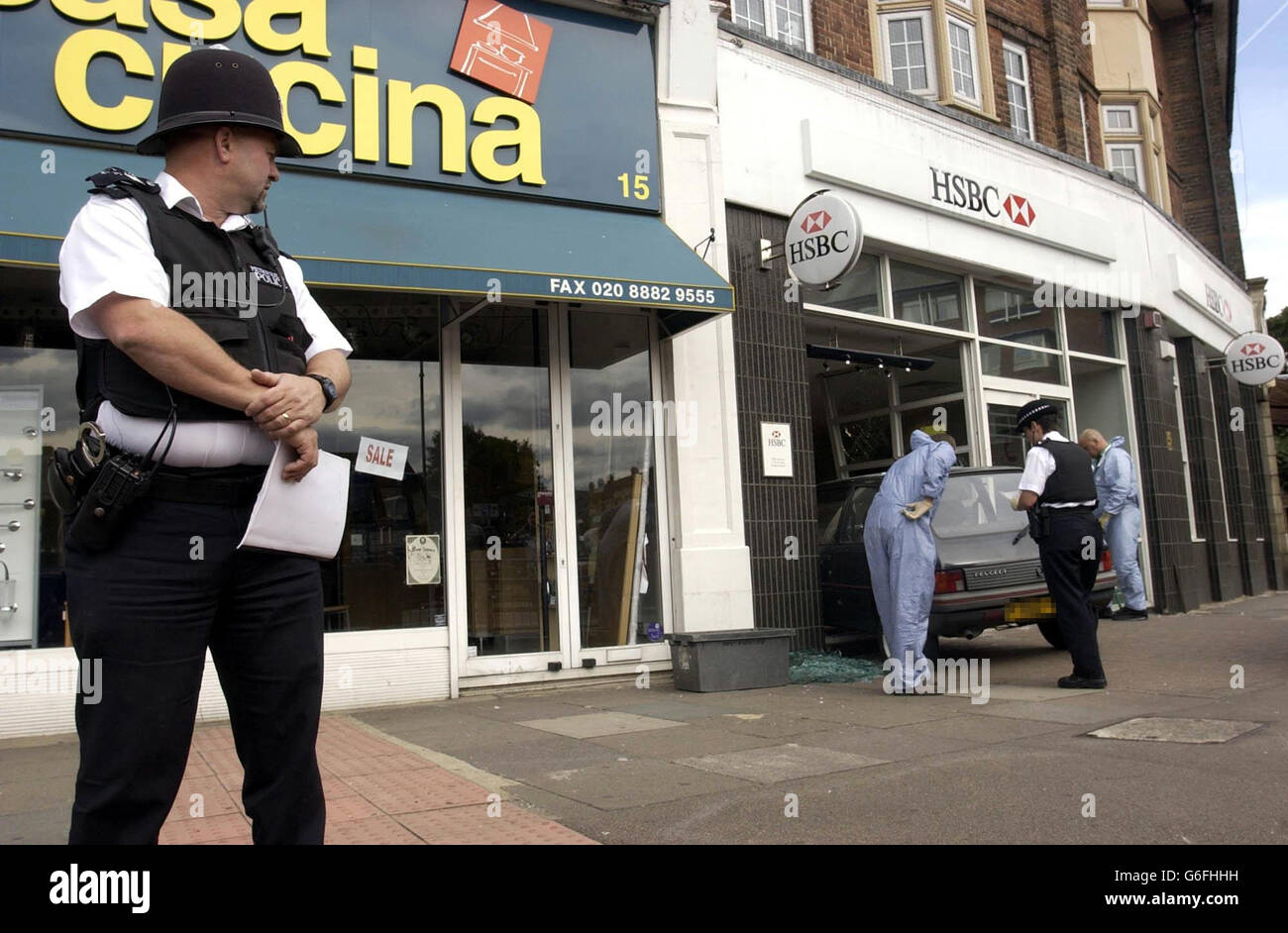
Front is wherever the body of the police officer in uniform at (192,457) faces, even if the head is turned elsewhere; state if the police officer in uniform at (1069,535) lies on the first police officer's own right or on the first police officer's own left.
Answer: on the first police officer's own left

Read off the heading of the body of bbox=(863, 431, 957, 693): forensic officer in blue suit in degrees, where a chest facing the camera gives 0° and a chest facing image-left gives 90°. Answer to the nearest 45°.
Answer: approximately 225°

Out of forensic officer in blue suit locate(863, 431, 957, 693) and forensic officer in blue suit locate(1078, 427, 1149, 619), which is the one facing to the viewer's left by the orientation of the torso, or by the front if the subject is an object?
forensic officer in blue suit locate(1078, 427, 1149, 619)

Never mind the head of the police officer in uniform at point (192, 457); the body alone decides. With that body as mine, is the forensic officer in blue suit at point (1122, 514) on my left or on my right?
on my left

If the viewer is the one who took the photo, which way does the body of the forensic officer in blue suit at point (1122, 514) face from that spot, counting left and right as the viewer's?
facing to the left of the viewer

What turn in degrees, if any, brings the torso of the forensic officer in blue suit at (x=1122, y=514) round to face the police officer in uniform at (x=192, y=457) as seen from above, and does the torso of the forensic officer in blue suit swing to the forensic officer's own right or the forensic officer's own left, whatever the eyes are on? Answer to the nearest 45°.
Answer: approximately 90° to the forensic officer's own left

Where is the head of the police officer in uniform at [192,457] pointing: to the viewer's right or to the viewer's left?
to the viewer's right

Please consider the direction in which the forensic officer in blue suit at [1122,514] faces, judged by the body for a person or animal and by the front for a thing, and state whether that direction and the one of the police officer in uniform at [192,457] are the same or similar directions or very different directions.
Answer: very different directions

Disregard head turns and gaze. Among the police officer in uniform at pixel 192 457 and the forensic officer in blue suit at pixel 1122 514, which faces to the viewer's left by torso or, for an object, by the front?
the forensic officer in blue suit

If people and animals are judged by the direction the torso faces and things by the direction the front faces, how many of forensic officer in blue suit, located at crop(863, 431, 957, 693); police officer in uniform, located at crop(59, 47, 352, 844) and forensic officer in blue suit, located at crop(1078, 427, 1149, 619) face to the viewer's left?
1

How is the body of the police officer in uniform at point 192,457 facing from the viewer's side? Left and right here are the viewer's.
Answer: facing the viewer and to the right of the viewer

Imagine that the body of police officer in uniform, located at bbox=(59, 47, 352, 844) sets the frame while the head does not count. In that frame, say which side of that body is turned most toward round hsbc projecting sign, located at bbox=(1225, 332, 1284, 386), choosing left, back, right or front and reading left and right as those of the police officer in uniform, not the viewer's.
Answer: left

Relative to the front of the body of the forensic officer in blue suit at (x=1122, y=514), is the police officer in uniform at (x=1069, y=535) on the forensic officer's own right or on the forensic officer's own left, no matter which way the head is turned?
on the forensic officer's own left
